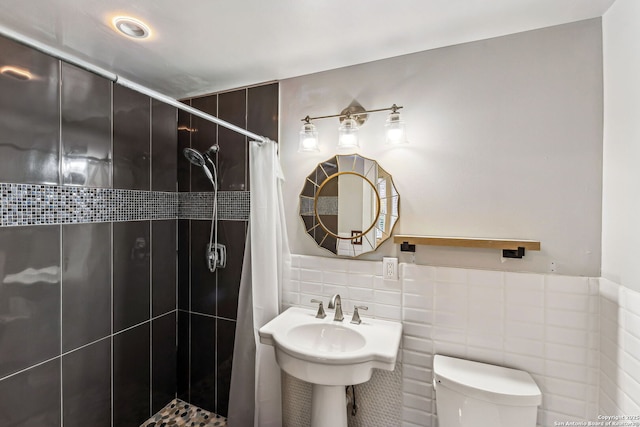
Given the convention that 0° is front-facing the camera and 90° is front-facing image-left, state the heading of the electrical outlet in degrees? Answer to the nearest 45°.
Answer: approximately 0°

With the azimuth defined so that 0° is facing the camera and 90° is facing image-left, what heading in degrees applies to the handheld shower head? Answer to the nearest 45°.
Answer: approximately 45°

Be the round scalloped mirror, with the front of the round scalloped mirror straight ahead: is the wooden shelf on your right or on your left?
on your left

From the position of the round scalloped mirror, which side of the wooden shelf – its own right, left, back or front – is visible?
right

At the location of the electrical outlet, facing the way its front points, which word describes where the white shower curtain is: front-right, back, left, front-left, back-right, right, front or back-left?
right
